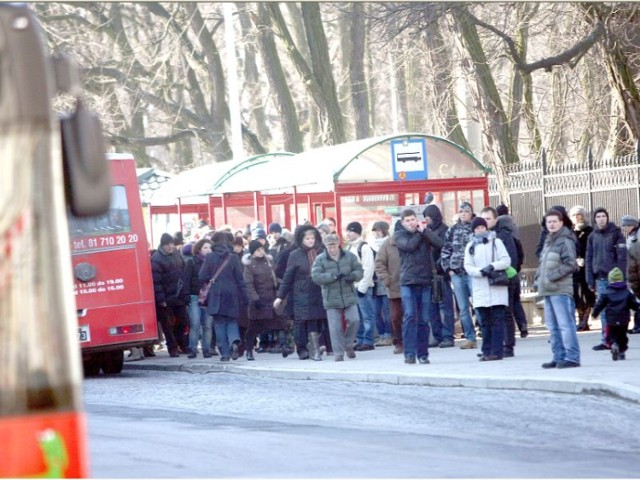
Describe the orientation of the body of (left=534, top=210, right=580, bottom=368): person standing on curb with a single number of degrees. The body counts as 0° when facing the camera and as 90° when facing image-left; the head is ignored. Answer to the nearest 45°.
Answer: approximately 45°

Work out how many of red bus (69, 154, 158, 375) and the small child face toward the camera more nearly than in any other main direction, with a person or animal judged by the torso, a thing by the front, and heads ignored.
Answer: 0

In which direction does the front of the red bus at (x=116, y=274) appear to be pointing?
away from the camera

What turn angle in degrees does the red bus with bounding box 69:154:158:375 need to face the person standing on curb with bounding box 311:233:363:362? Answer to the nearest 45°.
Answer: approximately 135° to its right

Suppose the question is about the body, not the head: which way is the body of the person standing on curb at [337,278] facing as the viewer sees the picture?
toward the camera

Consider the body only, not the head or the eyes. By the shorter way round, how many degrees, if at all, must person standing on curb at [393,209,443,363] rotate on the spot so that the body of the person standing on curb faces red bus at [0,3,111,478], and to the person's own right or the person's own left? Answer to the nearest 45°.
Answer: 0° — they already face it

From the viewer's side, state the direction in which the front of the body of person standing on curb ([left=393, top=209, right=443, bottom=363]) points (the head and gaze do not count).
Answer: toward the camera

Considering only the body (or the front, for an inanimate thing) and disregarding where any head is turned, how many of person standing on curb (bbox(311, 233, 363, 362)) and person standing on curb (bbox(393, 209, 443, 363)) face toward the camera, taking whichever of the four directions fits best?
2

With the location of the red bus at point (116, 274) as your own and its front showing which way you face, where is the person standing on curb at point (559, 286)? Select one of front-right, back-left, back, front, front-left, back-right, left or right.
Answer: back-right

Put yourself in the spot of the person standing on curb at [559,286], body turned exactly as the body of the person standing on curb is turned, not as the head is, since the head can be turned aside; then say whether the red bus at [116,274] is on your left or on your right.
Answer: on your right

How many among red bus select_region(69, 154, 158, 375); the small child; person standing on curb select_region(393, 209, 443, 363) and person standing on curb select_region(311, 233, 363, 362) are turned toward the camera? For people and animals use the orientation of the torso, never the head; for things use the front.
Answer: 2

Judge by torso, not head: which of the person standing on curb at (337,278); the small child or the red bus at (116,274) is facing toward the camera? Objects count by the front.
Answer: the person standing on curb
